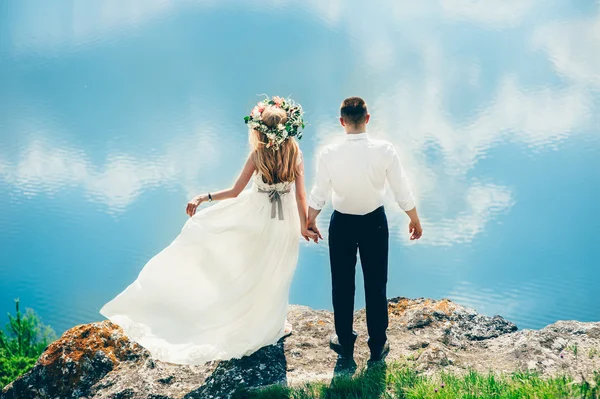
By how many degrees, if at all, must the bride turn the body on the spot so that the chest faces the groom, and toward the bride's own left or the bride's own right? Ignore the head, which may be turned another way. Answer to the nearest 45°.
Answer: approximately 135° to the bride's own right

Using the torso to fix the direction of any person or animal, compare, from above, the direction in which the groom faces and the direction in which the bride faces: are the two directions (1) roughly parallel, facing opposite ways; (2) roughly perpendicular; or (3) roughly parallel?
roughly parallel

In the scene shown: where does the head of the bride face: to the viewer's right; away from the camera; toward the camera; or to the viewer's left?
away from the camera

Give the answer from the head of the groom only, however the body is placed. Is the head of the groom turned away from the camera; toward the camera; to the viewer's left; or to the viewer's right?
away from the camera

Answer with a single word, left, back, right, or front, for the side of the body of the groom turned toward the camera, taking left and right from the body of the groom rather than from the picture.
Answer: back

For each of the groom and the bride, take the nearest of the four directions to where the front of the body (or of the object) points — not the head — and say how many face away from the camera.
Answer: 2

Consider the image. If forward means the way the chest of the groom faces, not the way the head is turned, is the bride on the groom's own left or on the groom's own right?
on the groom's own left

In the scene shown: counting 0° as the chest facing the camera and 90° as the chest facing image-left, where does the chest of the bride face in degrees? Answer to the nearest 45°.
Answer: approximately 180°
